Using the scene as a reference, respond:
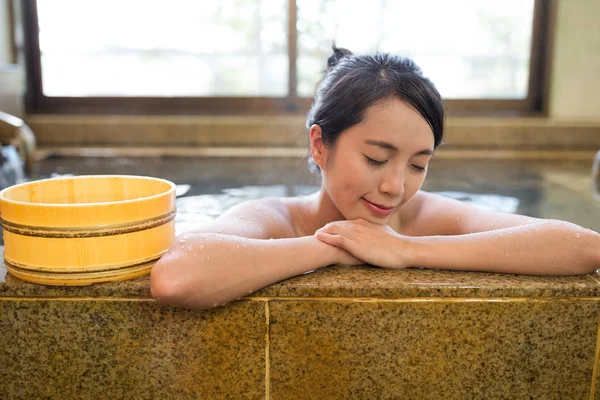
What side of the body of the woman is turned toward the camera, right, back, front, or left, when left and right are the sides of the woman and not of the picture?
front

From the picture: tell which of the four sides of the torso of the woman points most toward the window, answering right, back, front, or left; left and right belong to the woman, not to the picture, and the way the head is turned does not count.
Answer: back

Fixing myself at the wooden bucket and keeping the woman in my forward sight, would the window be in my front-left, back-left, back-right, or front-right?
front-left
